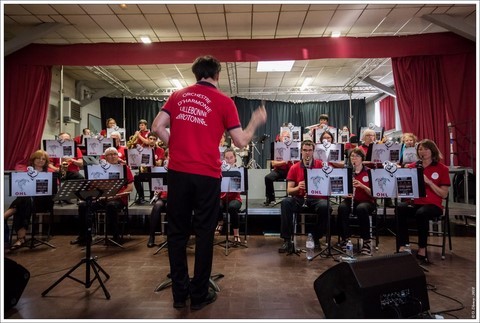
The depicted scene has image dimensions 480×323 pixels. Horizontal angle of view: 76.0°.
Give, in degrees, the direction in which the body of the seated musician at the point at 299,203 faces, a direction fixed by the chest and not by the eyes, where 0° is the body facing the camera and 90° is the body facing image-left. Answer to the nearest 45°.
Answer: approximately 0°

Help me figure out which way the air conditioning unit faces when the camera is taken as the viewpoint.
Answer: facing the viewer and to the right of the viewer

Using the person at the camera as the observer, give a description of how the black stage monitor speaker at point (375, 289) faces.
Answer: facing away from the viewer and to the left of the viewer

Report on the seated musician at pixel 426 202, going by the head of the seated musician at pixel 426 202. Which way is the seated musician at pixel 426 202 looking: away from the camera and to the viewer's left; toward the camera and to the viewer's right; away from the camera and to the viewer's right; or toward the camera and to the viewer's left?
toward the camera and to the viewer's left

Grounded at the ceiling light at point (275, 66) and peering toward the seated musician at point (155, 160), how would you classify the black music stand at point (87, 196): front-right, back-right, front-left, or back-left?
front-left

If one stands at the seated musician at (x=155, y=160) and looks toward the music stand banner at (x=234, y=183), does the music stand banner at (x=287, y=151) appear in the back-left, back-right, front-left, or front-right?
front-left

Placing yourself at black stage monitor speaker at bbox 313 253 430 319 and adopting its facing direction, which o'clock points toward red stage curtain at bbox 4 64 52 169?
The red stage curtain is roughly at 11 o'clock from the black stage monitor speaker.

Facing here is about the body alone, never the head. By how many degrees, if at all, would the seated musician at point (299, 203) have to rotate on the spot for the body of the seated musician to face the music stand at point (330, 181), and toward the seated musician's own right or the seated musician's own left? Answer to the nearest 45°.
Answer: approximately 45° to the seated musician's own left
